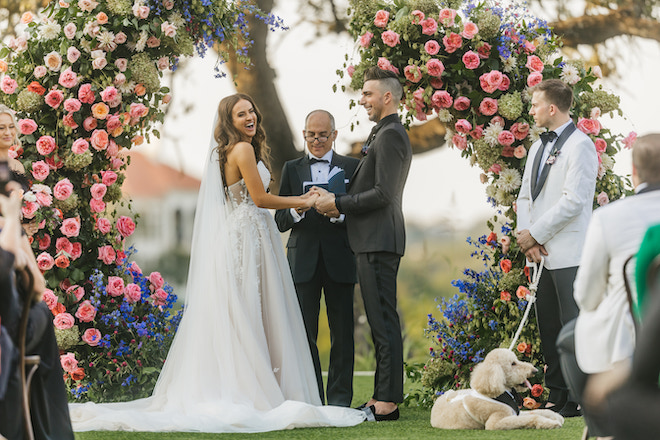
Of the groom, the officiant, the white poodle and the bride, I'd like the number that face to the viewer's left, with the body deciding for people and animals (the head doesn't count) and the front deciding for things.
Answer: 1

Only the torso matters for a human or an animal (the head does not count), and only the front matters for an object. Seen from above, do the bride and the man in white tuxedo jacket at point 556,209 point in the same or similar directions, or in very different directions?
very different directions

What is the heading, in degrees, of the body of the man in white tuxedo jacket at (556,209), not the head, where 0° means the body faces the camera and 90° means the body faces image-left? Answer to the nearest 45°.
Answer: approximately 45°

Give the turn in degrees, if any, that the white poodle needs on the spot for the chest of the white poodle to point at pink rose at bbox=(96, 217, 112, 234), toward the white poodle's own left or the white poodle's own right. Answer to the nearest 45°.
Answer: approximately 180°

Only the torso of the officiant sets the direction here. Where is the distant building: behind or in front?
behind

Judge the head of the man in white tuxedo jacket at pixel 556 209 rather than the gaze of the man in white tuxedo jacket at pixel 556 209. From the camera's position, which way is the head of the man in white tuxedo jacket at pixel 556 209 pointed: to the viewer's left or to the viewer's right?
to the viewer's left

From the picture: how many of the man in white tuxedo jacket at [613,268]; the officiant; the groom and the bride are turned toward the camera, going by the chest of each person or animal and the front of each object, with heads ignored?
1

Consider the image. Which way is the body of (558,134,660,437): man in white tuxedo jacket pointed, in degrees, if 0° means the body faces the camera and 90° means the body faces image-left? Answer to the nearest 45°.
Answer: approximately 135°

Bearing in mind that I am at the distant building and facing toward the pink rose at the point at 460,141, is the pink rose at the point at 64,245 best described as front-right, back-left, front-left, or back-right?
front-right

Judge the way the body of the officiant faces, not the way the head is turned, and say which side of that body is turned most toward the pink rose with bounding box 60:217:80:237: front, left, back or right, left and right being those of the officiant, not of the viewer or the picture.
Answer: right

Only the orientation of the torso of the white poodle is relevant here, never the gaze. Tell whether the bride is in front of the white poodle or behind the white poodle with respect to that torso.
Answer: behind

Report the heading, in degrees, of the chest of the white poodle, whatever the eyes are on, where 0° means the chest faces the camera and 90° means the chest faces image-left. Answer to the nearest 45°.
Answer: approximately 270°

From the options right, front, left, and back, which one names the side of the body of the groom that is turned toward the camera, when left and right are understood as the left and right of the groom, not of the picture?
left

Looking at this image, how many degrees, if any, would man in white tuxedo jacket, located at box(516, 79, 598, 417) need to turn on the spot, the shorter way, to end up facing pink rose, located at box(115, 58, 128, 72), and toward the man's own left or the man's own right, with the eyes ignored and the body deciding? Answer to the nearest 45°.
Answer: approximately 45° to the man's own right

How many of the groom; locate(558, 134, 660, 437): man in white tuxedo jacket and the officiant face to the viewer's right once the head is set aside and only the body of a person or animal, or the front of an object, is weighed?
0

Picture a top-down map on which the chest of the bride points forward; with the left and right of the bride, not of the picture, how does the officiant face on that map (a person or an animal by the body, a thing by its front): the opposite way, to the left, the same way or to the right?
to the right

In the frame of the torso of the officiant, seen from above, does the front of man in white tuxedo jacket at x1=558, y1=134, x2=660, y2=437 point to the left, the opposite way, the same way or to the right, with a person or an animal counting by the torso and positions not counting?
the opposite way

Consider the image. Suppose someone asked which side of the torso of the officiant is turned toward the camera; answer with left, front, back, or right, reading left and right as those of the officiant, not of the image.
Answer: front

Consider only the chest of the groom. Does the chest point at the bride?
yes
